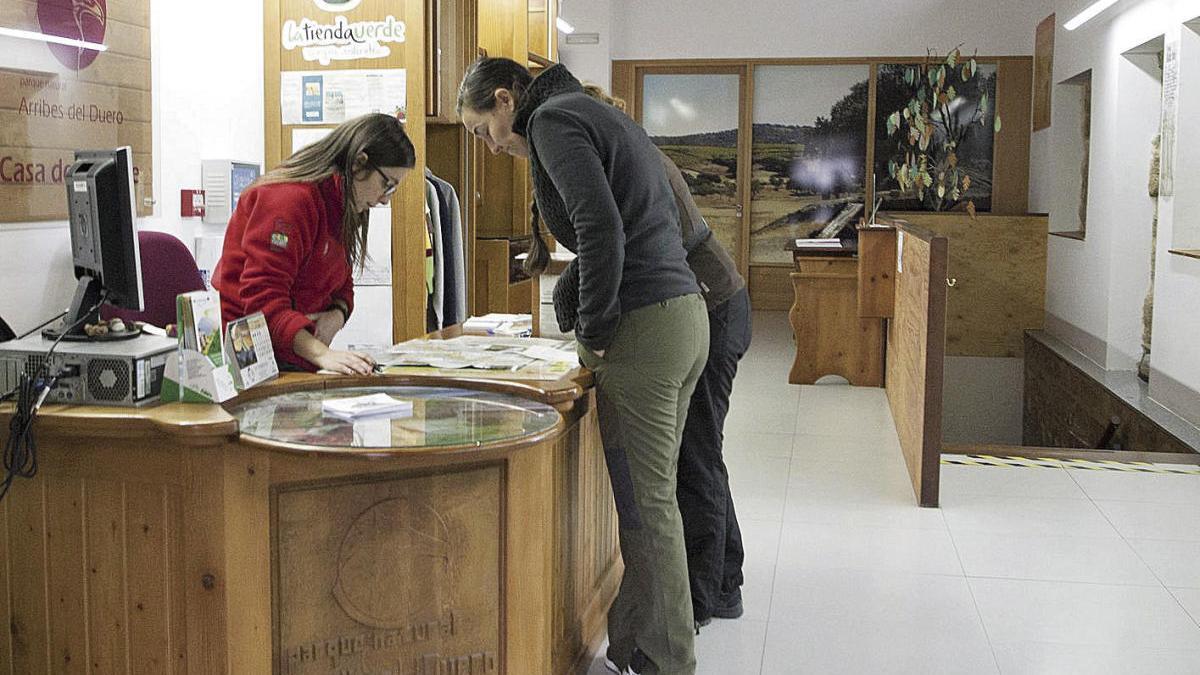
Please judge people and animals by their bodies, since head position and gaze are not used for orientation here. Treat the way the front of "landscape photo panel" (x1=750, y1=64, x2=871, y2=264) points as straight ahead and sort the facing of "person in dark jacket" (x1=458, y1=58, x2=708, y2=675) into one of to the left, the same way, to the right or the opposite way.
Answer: to the right

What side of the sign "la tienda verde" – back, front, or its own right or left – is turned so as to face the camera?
front

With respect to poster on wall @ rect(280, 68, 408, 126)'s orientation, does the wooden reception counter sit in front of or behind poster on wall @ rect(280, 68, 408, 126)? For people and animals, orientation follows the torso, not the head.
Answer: in front

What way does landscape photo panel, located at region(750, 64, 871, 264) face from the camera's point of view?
toward the camera

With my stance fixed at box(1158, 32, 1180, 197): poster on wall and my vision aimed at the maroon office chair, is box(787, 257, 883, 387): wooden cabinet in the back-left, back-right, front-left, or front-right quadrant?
front-right

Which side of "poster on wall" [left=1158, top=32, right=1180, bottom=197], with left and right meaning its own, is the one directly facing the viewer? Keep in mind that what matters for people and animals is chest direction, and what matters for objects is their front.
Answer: left

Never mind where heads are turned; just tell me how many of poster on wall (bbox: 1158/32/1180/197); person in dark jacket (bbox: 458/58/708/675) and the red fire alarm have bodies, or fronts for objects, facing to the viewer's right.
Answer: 0

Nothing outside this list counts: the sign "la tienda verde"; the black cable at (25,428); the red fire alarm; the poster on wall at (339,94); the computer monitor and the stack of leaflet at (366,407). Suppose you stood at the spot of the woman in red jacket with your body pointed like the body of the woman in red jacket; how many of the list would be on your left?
3

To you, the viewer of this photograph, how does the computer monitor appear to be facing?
facing away from the viewer and to the right of the viewer

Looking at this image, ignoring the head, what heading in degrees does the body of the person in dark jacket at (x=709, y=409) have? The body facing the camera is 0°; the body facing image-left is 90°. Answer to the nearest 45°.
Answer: approximately 90°

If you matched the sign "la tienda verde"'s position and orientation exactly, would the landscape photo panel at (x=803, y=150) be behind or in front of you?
behind

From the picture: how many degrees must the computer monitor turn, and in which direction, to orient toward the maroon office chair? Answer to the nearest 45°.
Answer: approximately 45° to its left

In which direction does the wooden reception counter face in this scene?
toward the camera

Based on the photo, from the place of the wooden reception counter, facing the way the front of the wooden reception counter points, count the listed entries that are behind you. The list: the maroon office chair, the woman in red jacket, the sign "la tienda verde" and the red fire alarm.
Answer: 4

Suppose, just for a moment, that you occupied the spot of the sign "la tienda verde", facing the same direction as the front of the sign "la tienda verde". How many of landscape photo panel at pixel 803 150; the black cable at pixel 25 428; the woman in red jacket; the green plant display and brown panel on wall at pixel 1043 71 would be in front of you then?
2

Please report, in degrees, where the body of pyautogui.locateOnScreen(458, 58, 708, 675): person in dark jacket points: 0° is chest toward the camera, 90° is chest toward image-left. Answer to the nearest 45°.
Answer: approximately 90°
